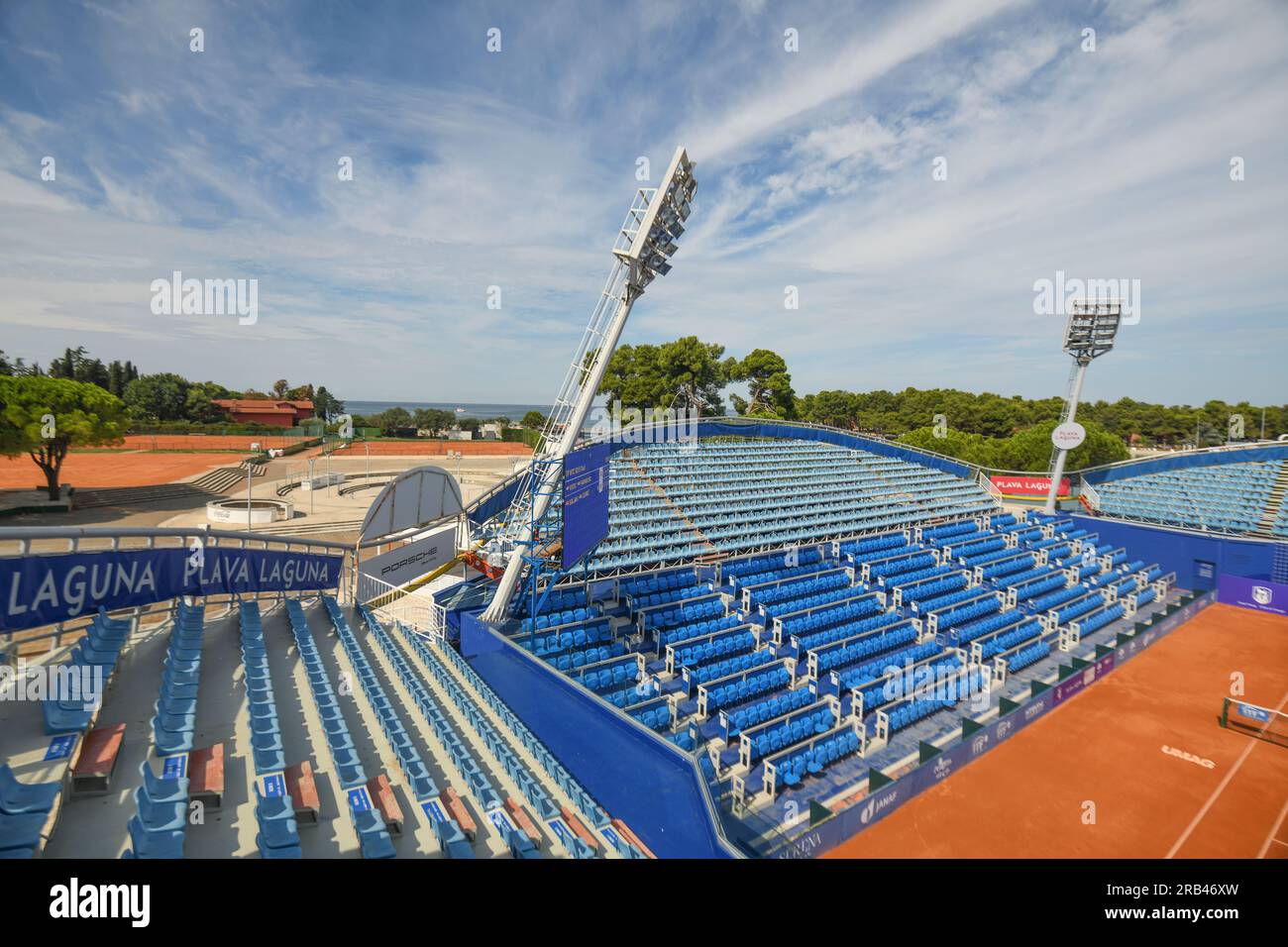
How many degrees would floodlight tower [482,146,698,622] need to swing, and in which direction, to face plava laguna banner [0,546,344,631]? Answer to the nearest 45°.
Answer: approximately 135° to its right

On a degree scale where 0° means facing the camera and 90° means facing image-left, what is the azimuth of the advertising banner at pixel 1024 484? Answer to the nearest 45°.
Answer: approximately 0°

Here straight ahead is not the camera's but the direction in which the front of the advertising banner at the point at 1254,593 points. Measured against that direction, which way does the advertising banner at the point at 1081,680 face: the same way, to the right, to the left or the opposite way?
to the left

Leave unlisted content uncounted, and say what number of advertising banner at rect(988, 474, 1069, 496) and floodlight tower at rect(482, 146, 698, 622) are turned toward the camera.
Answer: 1

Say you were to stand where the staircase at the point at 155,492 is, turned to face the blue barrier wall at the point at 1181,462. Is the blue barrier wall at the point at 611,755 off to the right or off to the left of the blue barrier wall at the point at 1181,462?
right

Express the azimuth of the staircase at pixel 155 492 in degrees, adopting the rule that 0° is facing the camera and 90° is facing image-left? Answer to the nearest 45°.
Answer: approximately 315°

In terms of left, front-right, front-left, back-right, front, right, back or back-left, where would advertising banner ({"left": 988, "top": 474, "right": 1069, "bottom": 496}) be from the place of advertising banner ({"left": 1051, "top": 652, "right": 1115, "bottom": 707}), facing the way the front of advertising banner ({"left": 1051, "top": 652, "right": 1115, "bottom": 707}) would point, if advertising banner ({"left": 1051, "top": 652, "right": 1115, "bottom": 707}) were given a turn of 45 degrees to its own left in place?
left

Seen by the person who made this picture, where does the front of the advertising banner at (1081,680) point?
facing the viewer and to the right of the viewer

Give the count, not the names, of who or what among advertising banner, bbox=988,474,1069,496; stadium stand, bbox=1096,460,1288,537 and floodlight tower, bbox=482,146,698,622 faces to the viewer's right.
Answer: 1

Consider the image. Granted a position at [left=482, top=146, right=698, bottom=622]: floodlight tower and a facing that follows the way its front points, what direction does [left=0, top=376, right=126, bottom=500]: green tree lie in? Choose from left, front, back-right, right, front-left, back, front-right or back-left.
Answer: back-left

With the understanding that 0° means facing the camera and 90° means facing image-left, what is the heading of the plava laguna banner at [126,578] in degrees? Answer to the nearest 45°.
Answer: approximately 315°

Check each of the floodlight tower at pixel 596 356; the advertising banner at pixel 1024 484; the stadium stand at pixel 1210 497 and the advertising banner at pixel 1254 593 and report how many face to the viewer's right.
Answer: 1

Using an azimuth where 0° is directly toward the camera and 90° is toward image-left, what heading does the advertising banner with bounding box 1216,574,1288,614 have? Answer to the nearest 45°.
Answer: approximately 45°
